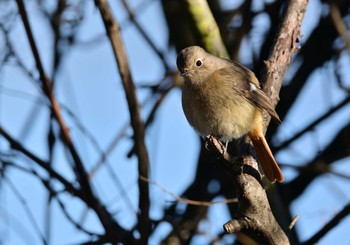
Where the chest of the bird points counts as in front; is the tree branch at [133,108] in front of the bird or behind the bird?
in front

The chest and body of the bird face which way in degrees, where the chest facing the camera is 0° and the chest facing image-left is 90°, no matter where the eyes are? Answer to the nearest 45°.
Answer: approximately 45°

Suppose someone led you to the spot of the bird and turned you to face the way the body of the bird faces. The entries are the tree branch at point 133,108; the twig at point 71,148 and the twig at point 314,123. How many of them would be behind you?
1

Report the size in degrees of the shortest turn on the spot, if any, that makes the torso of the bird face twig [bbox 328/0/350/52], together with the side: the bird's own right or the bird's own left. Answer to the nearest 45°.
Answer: approximately 180°
